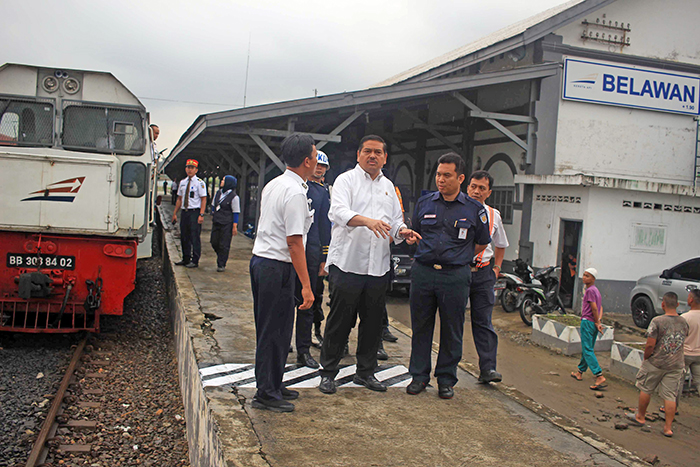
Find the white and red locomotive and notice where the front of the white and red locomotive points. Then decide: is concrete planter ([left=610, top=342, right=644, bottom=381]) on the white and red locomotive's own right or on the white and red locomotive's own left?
on the white and red locomotive's own left

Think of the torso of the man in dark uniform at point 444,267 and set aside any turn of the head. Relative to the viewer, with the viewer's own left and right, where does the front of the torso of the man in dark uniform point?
facing the viewer

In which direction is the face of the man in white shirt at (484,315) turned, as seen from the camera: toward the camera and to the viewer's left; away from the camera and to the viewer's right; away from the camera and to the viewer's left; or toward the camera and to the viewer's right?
toward the camera and to the viewer's left

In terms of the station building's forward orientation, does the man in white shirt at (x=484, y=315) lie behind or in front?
in front

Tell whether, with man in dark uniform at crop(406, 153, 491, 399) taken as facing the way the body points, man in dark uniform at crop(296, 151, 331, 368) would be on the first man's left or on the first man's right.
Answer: on the first man's right

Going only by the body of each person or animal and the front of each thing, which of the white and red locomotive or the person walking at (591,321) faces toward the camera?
the white and red locomotive

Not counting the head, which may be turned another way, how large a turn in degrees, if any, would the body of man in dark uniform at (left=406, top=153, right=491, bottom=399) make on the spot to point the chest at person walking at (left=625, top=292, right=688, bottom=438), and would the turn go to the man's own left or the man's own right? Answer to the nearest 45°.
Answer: approximately 135° to the man's own left

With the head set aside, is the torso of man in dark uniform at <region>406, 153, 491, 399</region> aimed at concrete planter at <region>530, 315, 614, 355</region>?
no

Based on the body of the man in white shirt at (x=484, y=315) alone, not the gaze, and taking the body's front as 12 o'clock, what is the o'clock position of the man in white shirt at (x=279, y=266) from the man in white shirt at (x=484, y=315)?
the man in white shirt at (x=279, y=266) is roughly at 12 o'clock from the man in white shirt at (x=484, y=315).

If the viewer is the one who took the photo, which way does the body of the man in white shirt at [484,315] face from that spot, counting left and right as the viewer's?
facing the viewer and to the left of the viewer

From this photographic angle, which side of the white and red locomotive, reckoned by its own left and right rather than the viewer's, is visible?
front

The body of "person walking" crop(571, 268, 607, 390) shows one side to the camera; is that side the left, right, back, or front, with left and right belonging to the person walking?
left

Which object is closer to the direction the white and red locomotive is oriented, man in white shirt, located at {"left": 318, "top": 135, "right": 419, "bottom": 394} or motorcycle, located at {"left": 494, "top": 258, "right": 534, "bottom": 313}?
the man in white shirt

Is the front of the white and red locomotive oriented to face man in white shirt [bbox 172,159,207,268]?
no
